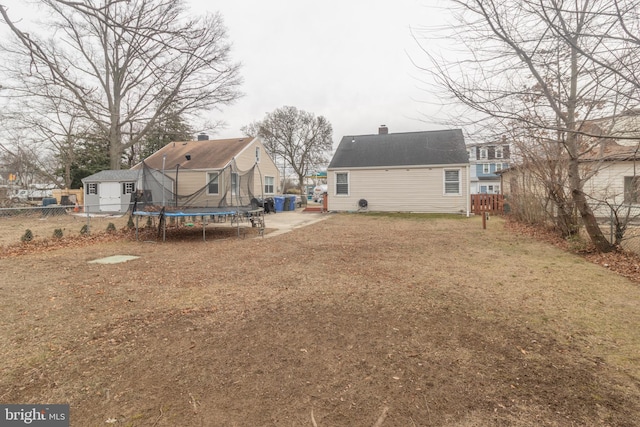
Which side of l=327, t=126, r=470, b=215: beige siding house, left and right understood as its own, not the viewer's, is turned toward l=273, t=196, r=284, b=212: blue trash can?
left

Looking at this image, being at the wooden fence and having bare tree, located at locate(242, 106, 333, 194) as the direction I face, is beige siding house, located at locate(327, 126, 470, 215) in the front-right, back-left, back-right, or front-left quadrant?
front-left

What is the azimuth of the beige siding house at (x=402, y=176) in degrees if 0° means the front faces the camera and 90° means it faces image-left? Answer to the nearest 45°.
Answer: approximately 180°

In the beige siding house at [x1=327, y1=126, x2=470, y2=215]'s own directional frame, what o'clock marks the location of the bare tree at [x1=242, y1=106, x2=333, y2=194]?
The bare tree is roughly at 11 o'clock from the beige siding house.
